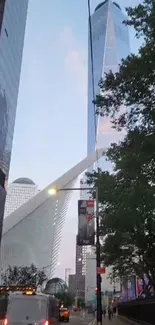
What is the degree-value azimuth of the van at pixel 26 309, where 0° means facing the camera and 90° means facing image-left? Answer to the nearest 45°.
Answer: approximately 180°
